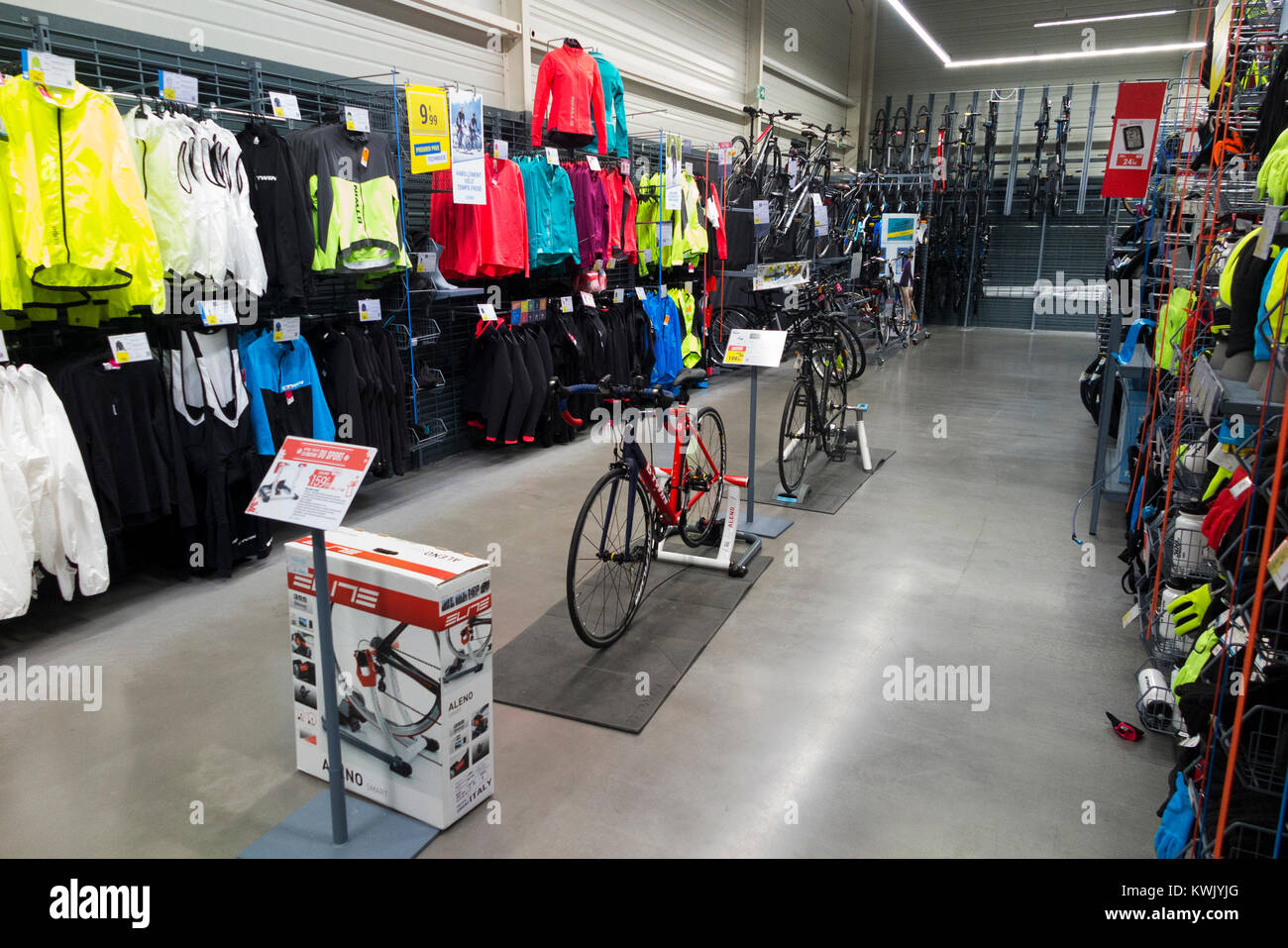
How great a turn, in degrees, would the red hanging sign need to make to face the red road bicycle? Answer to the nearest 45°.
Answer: approximately 45° to its right

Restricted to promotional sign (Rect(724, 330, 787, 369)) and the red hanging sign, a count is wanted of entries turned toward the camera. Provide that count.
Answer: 2

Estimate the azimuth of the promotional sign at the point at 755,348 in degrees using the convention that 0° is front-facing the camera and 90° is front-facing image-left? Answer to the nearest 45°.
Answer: approximately 0°

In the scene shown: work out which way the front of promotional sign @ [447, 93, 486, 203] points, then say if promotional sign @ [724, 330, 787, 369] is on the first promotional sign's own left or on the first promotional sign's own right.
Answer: on the first promotional sign's own left

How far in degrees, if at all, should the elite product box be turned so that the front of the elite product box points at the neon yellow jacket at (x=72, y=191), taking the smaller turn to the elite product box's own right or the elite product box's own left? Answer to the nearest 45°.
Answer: approximately 90° to the elite product box's own right

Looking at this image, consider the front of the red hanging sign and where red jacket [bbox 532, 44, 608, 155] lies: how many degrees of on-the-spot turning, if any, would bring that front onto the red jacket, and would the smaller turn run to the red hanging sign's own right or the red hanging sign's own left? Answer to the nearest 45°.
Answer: approximately 90° to the red hanging sign's own right
